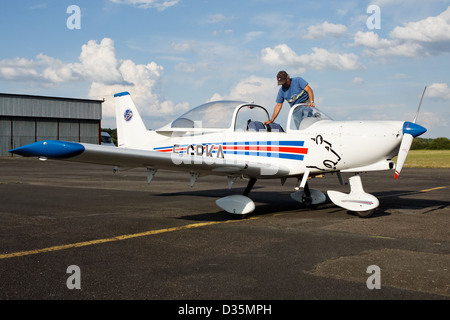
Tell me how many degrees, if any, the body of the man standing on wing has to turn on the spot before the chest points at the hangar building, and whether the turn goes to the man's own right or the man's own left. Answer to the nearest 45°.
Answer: approximately 90° to the man's own right

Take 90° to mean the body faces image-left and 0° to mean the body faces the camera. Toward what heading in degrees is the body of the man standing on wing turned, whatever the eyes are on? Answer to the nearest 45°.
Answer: approximately 45°
